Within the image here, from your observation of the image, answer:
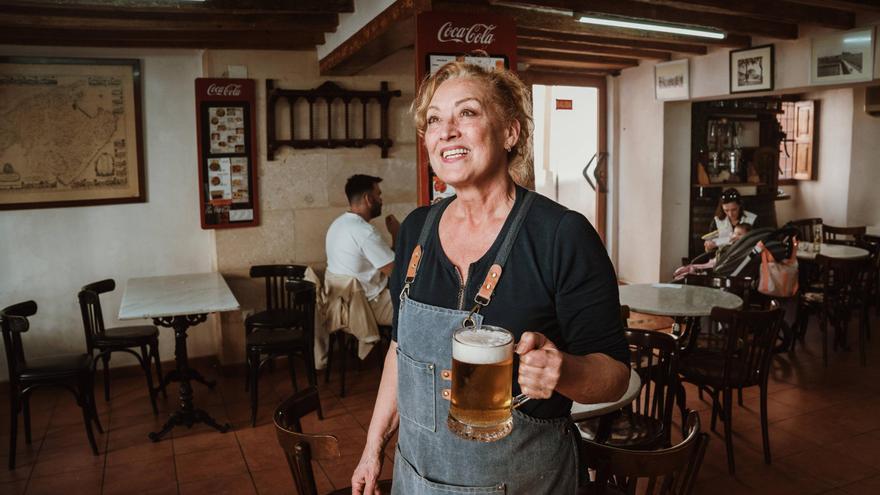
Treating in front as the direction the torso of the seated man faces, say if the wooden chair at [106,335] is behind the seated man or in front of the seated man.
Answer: behind

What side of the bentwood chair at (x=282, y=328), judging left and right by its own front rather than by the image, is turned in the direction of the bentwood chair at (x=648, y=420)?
left

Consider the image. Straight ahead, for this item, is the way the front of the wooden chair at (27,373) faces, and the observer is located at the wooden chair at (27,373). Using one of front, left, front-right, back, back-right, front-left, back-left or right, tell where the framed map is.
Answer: left

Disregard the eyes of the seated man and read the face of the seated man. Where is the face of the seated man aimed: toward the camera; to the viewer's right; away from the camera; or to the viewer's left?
to the viewer's right

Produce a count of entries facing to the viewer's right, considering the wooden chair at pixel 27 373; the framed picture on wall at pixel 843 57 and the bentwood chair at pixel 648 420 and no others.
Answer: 1

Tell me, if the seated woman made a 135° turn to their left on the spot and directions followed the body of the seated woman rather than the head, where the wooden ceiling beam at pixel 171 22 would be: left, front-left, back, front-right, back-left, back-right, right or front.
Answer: back

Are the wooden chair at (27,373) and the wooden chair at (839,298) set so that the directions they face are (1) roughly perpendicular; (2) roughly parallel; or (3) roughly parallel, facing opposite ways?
roughly perpendicular

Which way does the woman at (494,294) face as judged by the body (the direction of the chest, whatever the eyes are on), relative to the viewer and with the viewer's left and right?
facing the viewer and to the left of the viewer

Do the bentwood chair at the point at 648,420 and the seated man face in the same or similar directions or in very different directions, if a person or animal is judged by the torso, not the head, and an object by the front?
very different directions

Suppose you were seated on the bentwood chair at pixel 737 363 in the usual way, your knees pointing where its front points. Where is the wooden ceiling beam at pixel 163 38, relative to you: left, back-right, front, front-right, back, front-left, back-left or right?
front-left

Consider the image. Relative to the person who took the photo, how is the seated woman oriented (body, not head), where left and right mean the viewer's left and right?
facing the viewer
